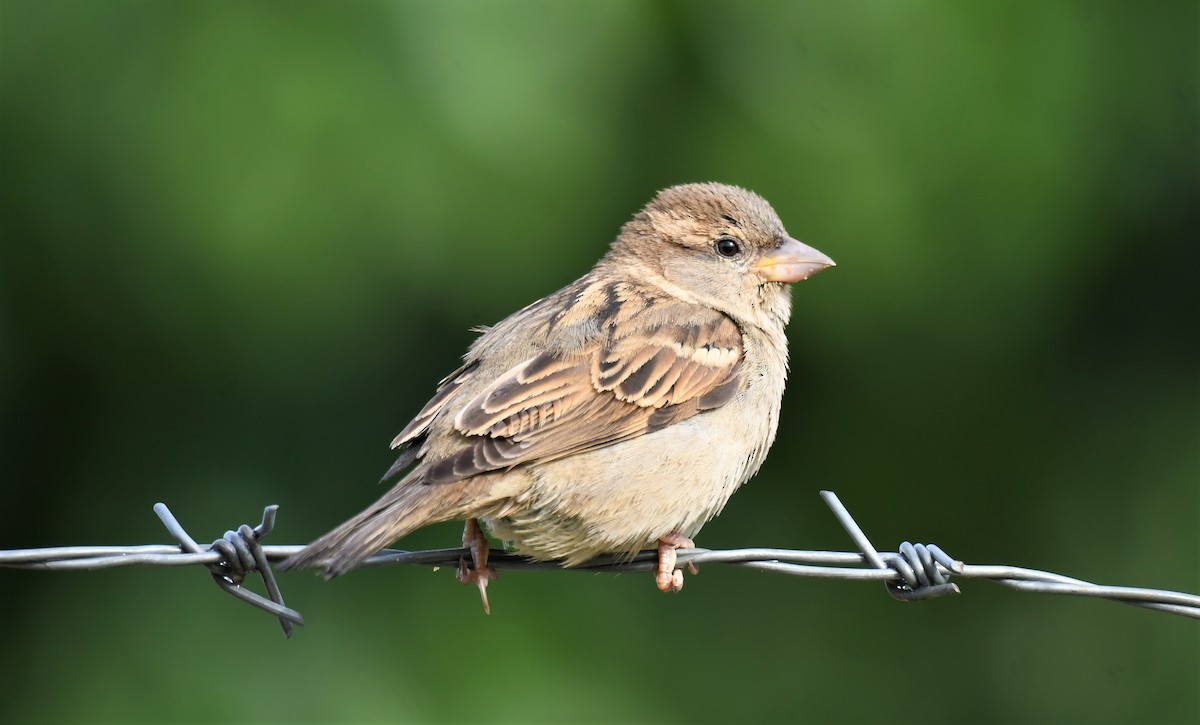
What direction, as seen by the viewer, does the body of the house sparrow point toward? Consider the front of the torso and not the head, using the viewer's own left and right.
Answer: facing to the right of the viewer
